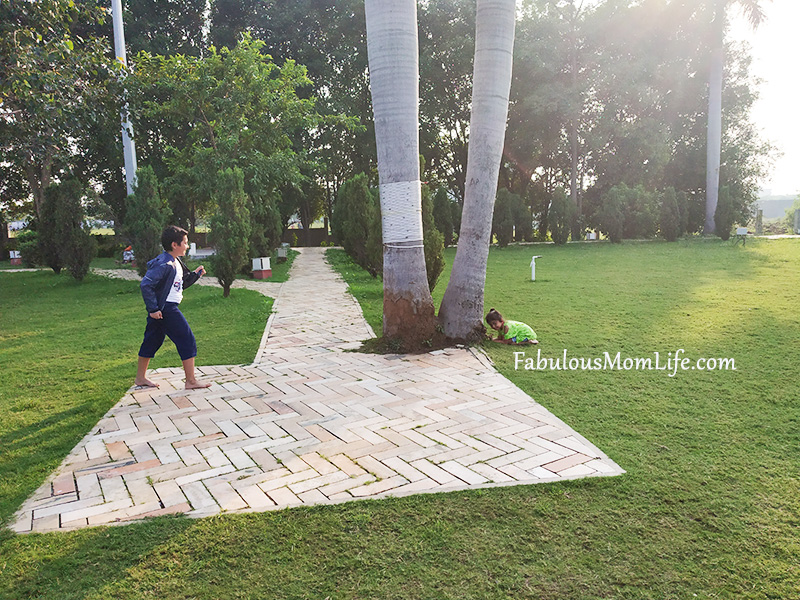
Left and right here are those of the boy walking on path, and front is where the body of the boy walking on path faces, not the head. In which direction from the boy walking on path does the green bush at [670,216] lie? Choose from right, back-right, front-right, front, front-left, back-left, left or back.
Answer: front-left

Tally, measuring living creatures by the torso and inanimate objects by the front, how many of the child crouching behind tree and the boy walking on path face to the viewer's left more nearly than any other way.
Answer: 1

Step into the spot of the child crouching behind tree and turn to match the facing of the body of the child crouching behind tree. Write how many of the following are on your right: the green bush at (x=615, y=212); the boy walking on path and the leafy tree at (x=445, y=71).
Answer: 2

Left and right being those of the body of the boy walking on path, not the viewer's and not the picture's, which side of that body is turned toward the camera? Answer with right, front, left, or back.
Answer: right

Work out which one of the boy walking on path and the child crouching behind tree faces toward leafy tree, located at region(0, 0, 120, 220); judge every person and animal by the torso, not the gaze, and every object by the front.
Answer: the child crouching behind tree

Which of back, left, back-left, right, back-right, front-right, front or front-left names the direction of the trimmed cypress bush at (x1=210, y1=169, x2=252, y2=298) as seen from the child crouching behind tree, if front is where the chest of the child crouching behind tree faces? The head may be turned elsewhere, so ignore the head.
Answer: front-right

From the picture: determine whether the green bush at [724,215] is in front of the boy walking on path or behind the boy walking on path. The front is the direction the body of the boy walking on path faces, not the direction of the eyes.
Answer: in front

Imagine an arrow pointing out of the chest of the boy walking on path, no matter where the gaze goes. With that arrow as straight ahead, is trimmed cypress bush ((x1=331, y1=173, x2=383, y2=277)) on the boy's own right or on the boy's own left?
on the boy's own left

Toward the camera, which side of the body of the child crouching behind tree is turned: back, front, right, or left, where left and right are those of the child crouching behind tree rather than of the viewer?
left

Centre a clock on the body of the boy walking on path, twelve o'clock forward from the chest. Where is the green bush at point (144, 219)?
The green bush is roughly at 9 o'clock from the boy walking on path.

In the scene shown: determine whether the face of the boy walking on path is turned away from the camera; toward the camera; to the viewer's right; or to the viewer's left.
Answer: to the viewer's right

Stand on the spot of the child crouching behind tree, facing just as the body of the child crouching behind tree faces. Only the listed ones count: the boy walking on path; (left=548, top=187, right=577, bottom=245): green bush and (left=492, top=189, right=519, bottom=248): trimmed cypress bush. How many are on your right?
2

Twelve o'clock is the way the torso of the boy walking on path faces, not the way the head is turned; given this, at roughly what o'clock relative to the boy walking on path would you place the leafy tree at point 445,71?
The leafy tree is roughly at 10 o'clock from the boy walking on path.

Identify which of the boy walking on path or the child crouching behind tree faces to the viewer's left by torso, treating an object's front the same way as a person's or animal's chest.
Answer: the child crouching behind tree

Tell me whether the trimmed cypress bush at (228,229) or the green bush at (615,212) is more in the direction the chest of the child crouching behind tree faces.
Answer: the trimmed cypress bush

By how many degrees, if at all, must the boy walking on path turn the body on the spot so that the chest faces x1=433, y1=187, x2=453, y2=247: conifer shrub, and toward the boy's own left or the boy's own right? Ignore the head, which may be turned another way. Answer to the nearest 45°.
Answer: approximately 45° to the boy's own left
